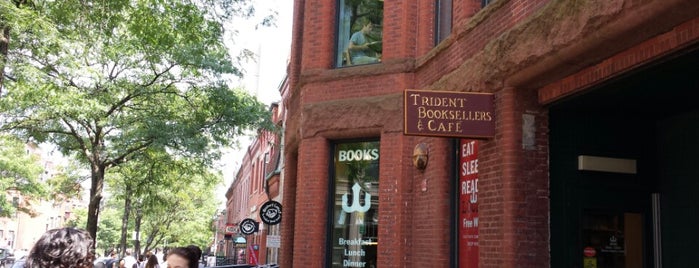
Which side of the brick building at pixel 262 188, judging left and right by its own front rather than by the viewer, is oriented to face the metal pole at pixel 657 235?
left

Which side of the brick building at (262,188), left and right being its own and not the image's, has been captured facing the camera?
left

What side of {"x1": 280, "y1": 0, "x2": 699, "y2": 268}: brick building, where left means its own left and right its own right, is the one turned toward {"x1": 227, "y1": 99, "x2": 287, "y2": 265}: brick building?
right

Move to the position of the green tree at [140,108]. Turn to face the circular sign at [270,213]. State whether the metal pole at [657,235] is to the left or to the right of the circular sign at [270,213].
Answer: right

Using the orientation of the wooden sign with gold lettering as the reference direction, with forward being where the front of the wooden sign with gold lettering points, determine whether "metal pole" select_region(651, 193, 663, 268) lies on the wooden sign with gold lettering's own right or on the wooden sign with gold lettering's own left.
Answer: on the wooden sign with gold lettering's own left

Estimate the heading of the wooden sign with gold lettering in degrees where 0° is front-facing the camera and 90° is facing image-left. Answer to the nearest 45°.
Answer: approximately 0°

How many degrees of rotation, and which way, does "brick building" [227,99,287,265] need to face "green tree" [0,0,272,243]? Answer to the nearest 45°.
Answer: approximately 90° to its left

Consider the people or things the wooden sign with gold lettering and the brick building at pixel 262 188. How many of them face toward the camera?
1
